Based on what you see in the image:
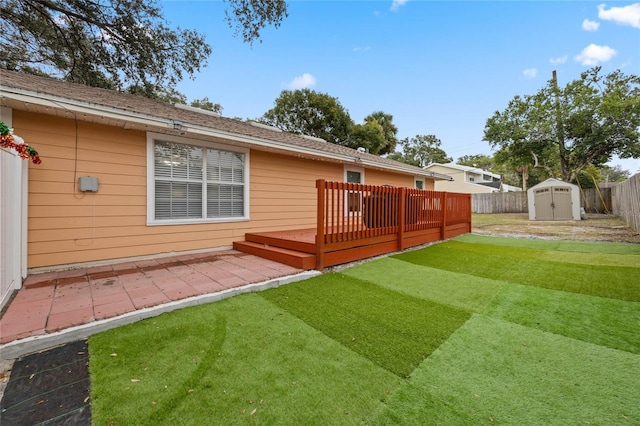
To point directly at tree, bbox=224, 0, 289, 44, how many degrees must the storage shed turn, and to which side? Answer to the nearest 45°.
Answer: approximately 45° to its right

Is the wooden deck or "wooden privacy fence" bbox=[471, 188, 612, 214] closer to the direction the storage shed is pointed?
the wooden deck

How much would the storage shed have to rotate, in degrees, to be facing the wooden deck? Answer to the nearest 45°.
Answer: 0° — it already faces it

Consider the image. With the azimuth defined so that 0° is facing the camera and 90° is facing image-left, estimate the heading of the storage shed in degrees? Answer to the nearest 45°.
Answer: approximately 0°

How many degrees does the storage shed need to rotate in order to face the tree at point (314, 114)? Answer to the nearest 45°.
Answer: approximately 90° to its right

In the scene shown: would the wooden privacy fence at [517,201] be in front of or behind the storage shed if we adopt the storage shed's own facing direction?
behind

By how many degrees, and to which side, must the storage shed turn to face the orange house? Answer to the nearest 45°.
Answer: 0° — it already faces it

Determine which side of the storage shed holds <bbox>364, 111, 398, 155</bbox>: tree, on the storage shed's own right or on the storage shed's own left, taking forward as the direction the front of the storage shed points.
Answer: on the storage shed's own right

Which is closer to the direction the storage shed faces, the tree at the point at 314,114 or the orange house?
the orange house
